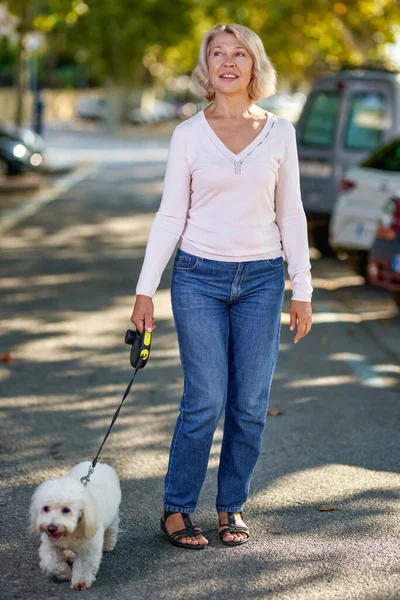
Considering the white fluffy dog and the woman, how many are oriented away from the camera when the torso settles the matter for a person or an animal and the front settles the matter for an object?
0

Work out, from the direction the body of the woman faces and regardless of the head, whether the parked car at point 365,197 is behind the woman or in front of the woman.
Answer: behind

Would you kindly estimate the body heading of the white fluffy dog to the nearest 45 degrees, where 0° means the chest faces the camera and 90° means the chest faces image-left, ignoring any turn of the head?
approximately 45°

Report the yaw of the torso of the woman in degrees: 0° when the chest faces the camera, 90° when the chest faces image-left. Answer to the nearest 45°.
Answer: approximately 0°

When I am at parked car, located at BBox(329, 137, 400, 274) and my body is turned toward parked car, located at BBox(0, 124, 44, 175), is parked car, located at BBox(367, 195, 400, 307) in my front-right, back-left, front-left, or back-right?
back-left

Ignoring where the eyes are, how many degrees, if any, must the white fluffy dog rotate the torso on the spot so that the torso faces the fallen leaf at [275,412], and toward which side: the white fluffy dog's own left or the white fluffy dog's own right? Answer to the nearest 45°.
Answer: approximately 180°

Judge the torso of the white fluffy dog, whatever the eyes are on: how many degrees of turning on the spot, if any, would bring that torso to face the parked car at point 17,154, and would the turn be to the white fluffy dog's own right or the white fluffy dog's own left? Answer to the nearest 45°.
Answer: approximately 135° to the white fluffy dog's own right
